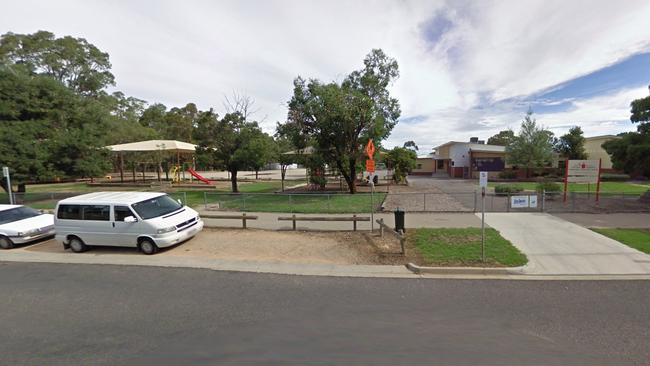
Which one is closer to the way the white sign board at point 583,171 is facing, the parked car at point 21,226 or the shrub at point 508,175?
the parked car

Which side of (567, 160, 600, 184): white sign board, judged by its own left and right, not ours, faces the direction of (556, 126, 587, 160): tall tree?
back

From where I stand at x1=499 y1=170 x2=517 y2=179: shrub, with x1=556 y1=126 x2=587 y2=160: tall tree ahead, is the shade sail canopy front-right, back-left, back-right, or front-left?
back-left

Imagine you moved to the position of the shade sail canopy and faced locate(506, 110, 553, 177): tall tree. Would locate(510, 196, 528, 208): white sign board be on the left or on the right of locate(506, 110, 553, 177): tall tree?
right

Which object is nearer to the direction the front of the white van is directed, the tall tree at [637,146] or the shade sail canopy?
the tall tree

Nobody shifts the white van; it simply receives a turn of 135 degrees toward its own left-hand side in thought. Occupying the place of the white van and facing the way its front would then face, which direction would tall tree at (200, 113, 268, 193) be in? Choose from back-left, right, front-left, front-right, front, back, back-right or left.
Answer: front-right

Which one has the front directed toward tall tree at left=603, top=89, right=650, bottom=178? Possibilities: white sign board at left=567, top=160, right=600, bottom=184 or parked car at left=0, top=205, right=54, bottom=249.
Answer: the parked car

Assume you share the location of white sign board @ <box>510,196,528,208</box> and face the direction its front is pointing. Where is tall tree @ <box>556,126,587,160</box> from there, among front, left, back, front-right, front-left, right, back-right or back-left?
back

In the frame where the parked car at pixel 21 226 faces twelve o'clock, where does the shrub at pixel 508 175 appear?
The shrub is roughly at 11 o'clock from the parked car.

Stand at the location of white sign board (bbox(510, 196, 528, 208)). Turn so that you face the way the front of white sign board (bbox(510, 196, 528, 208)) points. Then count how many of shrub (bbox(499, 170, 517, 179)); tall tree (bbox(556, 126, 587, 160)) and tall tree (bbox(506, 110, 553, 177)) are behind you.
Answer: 3

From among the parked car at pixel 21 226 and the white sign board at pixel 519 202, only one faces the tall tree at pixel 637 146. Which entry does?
the parked car

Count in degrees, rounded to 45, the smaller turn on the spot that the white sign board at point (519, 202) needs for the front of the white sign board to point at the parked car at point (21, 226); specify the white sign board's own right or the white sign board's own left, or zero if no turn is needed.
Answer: approximately 45° to the white sign board's own right

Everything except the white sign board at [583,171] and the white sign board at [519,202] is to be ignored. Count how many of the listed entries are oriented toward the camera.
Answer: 2

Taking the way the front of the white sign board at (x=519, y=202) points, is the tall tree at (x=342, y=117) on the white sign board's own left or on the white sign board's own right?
on the white sign board's own right

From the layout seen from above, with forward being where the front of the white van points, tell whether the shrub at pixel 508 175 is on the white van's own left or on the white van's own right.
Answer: on the white van's own left

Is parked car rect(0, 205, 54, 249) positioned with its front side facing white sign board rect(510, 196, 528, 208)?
yes

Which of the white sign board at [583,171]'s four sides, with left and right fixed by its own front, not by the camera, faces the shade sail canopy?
right

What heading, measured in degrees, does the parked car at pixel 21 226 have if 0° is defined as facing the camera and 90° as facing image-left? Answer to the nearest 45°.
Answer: approximately 315°
